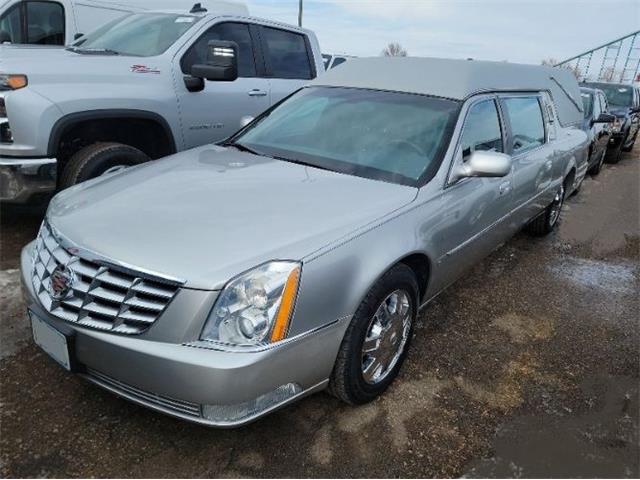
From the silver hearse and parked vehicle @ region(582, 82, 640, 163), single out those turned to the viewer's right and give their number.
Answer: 0

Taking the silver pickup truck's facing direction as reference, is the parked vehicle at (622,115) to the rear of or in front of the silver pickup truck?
to the rear

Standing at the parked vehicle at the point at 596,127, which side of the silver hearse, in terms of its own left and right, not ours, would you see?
back

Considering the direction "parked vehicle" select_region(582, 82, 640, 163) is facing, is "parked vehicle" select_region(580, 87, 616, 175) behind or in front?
in front

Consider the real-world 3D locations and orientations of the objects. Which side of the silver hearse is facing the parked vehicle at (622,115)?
back

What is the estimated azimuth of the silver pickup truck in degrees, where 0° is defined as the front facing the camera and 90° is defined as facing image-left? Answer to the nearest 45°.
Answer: approximately 45°

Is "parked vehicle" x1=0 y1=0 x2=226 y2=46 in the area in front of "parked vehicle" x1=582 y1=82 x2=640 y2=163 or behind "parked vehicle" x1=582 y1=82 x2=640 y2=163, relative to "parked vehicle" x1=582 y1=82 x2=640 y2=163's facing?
in front

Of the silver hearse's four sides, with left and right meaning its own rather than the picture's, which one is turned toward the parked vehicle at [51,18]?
right

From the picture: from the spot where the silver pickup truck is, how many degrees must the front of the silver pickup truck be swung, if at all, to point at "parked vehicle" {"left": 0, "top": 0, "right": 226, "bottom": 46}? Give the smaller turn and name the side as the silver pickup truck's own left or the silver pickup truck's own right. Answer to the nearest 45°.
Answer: approximately 135° to the silver pickup truck's own right

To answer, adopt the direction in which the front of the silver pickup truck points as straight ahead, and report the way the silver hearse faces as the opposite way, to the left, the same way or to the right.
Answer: the same way

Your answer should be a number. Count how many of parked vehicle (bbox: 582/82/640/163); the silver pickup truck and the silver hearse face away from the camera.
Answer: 0

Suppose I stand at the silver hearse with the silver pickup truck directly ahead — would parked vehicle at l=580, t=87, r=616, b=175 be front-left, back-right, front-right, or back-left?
front-right

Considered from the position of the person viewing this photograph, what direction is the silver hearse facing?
facing the viewer and to the left of the viewer
